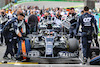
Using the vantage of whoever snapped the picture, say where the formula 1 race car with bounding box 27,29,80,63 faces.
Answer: facing the viewer

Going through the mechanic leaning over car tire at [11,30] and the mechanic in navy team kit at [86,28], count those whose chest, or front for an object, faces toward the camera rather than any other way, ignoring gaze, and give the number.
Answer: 0

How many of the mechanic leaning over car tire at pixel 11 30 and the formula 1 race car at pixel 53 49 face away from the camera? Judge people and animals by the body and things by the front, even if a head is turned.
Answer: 0

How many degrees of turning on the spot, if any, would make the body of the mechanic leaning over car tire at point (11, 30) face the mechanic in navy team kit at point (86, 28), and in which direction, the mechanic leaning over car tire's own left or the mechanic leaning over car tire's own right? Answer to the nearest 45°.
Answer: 0° — they already face them

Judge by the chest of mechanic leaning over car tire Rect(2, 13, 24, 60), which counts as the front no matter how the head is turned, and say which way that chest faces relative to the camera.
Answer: to the viewer's right

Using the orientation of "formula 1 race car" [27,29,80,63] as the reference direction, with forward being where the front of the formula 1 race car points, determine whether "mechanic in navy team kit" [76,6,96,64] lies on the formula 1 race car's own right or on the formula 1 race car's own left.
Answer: on the formula 1 race car's own left

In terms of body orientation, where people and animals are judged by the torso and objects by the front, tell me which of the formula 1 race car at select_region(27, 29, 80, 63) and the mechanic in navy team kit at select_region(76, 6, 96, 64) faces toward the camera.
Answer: the formula 1 race car

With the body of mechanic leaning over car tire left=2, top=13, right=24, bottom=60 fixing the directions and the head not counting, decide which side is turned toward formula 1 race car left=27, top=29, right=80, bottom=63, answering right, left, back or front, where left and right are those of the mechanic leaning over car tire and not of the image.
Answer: front

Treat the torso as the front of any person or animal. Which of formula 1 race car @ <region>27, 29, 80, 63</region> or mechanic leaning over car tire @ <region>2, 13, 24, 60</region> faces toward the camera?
the formula 1 race car
